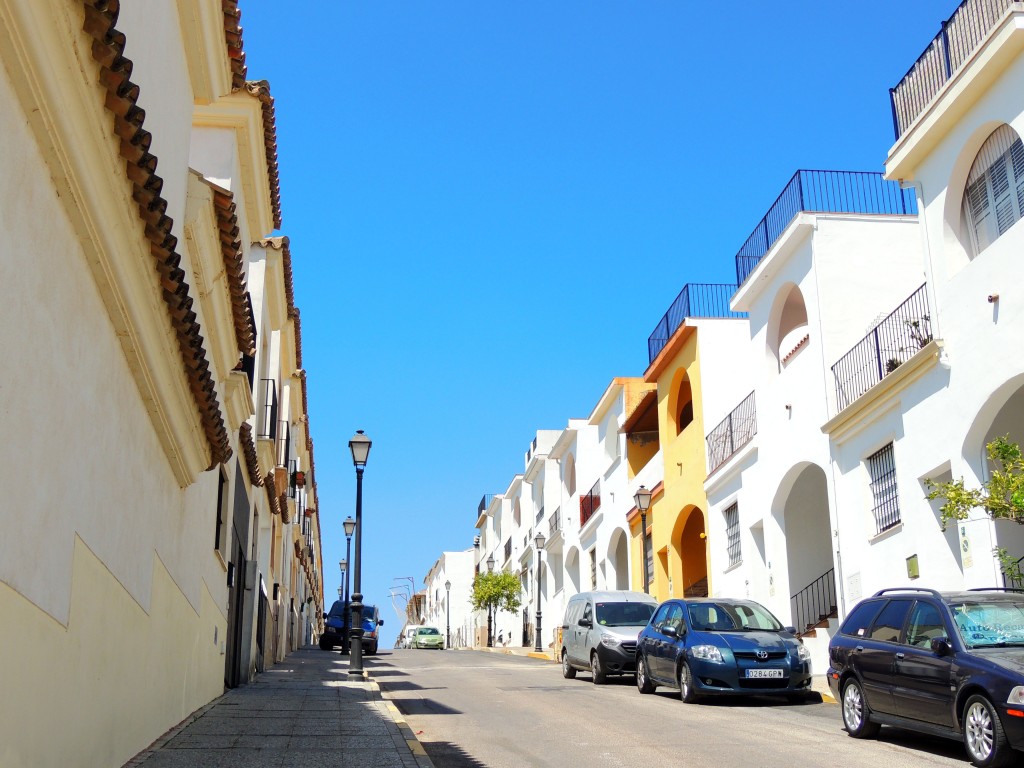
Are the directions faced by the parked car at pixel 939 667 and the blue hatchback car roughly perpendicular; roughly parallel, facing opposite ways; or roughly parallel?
roughly parallel

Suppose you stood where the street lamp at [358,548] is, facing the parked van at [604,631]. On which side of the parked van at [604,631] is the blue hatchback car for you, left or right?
right

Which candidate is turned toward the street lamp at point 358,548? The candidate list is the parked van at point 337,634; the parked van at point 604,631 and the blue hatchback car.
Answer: the parked van at point 337,634

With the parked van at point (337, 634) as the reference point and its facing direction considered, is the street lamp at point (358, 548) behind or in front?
in front

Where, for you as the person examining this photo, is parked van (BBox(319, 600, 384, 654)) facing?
facing the viewer

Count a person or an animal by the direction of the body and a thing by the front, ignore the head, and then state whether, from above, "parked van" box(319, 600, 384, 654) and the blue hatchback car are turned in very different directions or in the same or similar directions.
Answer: same or similar directions

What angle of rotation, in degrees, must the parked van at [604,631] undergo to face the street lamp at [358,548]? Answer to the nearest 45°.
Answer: approximately 135° to its right

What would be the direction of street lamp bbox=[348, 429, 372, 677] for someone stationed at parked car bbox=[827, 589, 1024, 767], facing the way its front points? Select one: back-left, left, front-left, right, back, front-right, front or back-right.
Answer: back

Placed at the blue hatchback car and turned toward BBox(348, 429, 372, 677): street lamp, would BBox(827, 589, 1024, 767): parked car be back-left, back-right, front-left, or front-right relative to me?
back-left

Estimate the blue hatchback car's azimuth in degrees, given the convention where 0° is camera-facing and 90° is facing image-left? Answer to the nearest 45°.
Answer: approximately 315°

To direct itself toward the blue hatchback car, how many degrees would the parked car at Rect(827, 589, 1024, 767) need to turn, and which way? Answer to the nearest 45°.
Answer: approximately 180°

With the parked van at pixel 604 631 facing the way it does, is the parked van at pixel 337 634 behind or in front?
behind

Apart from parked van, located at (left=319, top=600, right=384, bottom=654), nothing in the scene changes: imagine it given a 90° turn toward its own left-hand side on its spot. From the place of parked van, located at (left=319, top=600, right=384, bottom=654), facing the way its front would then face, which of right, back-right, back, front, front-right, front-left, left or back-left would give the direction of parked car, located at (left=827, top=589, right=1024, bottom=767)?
right
